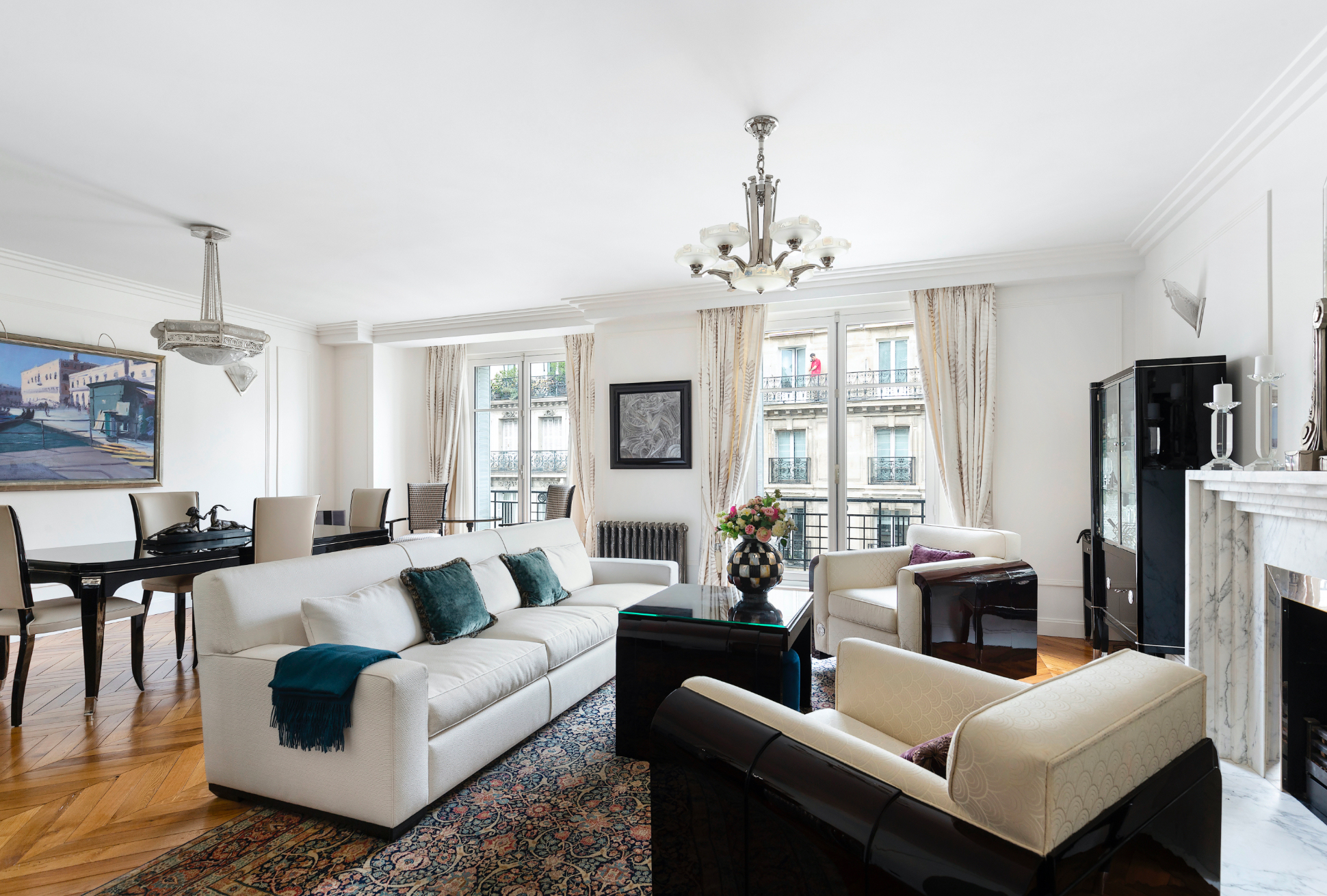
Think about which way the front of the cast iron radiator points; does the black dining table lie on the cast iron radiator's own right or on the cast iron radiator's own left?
on the cast iron radiator's own right

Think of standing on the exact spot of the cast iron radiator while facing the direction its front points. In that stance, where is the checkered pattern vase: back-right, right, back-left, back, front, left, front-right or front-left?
front

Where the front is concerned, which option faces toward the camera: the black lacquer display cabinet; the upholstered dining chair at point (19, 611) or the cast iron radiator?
the cast iron radiator

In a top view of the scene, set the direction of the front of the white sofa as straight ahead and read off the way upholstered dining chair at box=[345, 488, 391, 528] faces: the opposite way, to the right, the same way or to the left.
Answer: to the right

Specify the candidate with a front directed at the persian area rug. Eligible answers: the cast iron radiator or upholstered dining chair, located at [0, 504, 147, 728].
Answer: the cast iron radiator

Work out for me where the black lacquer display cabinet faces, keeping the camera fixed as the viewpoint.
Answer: facing to the left of the viewer

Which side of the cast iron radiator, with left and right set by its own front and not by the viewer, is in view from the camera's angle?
front

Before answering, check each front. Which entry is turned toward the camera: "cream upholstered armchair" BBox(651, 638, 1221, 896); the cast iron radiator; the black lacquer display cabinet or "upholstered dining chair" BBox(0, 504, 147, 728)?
the cast iron radiator

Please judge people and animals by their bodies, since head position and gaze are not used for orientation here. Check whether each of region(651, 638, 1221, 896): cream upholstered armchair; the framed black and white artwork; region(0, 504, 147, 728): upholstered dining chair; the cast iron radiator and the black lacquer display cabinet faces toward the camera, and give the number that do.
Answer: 2

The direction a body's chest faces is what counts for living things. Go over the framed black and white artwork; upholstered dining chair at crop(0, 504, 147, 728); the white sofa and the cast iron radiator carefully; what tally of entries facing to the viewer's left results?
0

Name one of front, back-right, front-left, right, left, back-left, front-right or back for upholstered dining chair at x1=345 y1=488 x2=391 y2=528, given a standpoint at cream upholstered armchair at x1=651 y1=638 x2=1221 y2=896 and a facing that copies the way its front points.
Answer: front

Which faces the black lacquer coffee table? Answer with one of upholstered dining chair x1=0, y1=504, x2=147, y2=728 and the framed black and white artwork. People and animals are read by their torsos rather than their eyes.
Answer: the framed black and white artwork

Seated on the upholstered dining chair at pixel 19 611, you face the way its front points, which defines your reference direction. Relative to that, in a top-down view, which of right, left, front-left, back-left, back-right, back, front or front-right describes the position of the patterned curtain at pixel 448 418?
front

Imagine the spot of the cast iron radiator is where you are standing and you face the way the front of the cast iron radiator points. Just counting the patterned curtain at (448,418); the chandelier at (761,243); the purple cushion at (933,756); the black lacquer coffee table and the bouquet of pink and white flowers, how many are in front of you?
4

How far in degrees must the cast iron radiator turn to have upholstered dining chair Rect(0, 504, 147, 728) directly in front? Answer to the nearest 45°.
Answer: approximately 45° to its right
